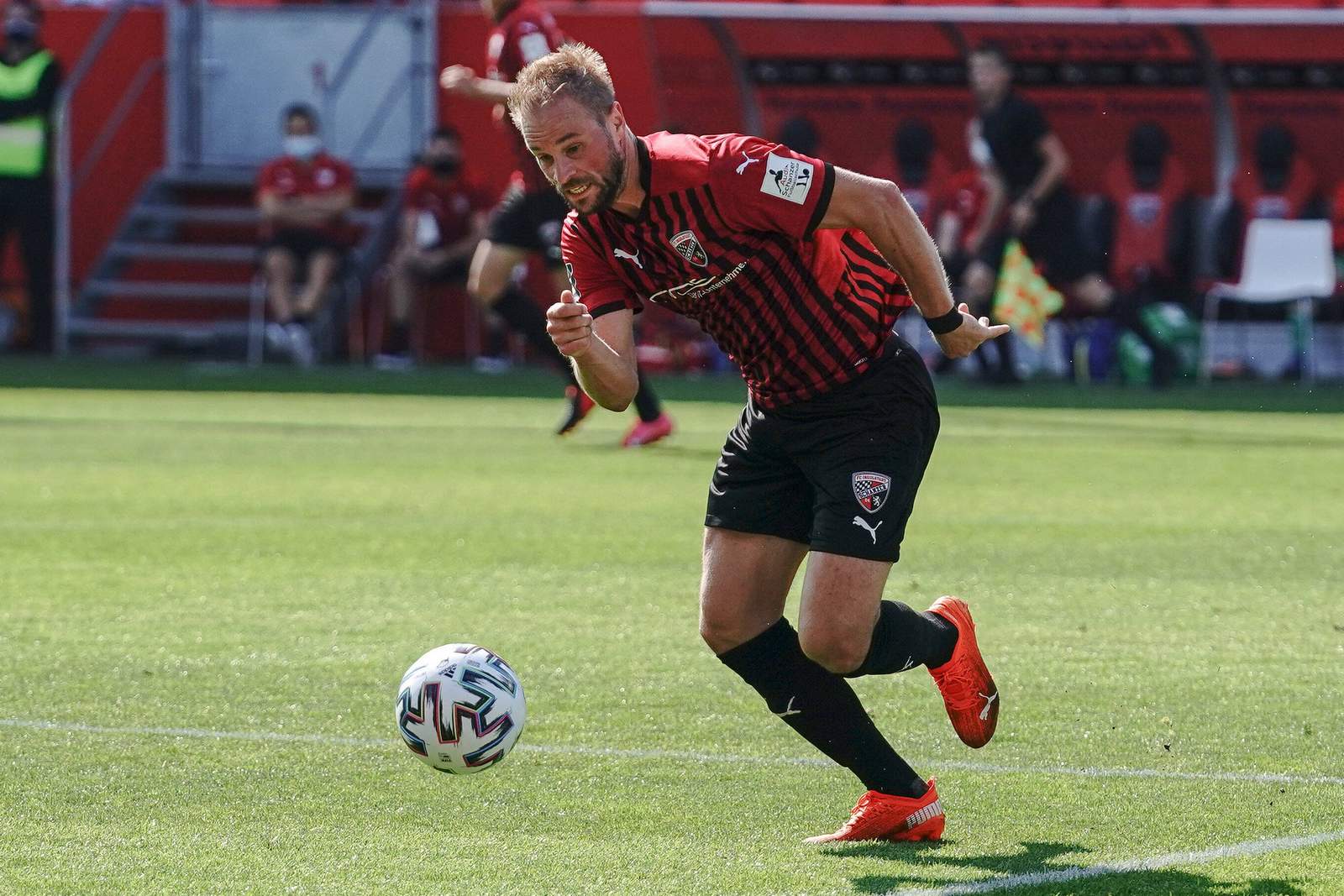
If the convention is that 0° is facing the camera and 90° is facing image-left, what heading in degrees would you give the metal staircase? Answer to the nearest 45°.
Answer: approximately 0°

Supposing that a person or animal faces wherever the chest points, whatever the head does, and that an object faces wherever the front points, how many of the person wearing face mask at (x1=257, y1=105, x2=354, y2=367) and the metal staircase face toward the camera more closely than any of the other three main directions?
2

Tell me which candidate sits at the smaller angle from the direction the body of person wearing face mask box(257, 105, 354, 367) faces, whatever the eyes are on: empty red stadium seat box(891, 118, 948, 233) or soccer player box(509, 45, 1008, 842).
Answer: the soccer player

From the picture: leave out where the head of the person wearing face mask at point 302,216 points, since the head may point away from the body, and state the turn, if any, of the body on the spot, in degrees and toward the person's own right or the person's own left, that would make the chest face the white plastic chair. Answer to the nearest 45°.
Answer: approximately 90° to the person's own left

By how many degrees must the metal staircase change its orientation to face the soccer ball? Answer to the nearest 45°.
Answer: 0° — it already faces it

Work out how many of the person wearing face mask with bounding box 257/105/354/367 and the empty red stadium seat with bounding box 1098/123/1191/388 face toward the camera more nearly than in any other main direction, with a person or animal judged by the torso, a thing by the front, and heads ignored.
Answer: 2
